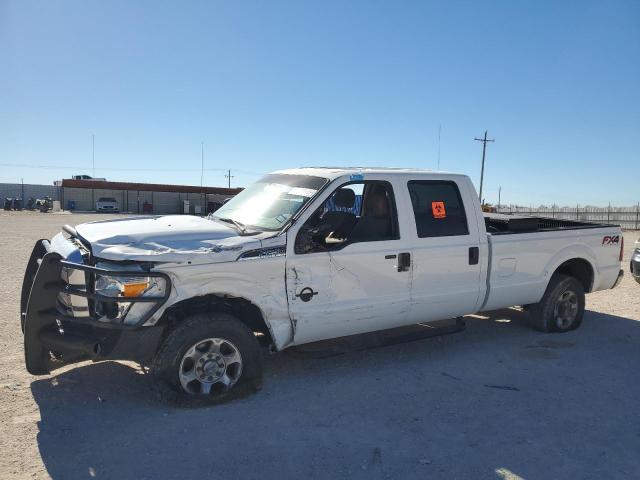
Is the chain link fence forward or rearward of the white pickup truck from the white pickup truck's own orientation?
rearward

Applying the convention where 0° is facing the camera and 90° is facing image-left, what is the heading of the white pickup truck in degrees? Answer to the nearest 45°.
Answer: approximately 45°
